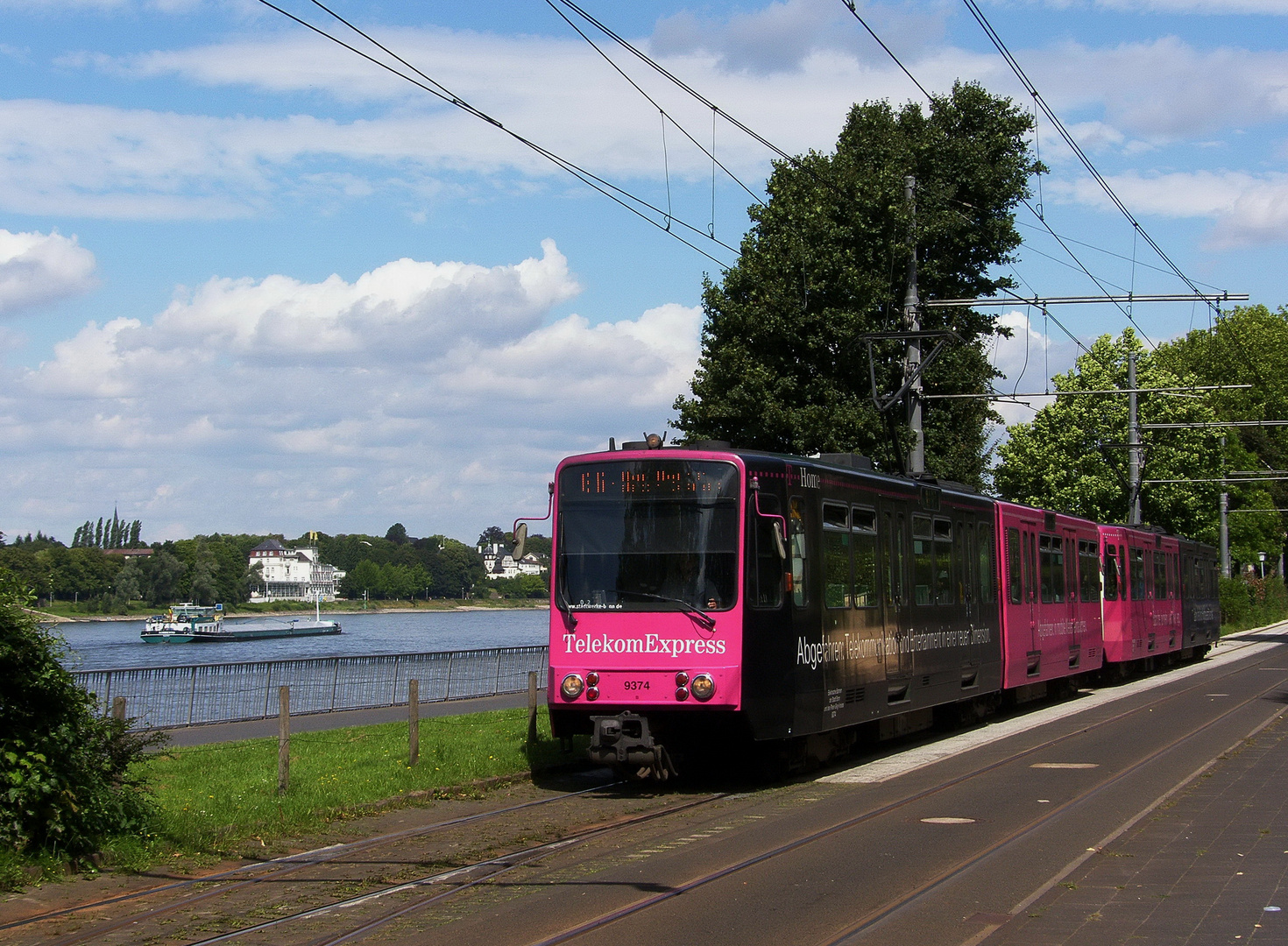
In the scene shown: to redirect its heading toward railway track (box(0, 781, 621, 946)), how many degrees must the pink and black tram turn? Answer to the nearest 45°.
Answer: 0° — it already faces it

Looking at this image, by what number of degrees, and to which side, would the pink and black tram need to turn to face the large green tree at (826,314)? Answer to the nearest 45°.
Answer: approximately 135° to its right

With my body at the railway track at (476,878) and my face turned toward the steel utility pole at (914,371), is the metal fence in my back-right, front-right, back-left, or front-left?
front-left

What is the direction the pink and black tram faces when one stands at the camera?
facing the viewer and to the left of the viewer

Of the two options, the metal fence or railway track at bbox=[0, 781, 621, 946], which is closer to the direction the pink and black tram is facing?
the railway track

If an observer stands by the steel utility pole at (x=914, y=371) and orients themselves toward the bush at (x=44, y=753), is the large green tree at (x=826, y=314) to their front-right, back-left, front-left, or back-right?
back-right

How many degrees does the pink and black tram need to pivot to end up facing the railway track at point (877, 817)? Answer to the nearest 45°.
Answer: approximately 90° to its left

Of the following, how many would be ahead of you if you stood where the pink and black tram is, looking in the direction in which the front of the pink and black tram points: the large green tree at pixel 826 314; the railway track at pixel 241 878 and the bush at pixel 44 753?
2

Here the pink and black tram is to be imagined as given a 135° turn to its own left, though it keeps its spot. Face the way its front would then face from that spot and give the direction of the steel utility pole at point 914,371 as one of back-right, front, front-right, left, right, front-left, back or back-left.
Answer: left

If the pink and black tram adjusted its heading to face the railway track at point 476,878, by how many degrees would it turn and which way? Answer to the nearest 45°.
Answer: approximately 45° to its left

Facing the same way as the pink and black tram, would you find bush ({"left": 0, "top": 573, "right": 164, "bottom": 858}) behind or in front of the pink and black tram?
in front
